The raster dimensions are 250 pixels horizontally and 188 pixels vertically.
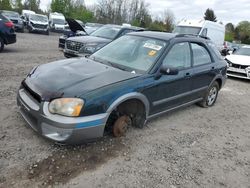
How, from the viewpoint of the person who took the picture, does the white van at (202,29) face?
facing the viewer and to the left of the viewer

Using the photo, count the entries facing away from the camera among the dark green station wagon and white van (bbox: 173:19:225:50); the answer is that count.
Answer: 0

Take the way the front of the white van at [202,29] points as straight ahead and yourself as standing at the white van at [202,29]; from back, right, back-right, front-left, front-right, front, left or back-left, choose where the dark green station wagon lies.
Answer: front-left

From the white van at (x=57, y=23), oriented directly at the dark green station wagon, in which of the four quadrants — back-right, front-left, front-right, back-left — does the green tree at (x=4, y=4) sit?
back-right

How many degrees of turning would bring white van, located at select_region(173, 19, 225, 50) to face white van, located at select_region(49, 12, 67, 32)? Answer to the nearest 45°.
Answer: approximately 90° to its right

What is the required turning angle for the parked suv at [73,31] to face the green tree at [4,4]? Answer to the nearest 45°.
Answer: approximately 135° to its right

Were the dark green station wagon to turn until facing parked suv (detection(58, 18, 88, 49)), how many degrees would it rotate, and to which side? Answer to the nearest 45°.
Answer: approximately 135° to its right

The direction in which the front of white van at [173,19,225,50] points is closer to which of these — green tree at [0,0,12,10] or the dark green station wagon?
the dark green station wagon

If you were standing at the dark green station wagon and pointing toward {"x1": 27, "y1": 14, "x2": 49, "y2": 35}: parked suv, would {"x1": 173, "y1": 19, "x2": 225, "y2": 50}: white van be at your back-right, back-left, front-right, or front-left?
front-right
